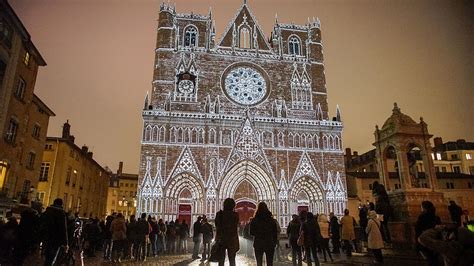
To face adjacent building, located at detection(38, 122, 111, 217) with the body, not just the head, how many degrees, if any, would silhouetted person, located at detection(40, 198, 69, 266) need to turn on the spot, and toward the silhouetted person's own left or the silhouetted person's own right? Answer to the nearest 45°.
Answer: approximately 45° to the silhouetted person's own left

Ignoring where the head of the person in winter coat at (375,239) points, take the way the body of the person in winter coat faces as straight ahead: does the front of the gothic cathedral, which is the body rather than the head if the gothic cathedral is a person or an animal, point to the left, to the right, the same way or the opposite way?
the opposite way

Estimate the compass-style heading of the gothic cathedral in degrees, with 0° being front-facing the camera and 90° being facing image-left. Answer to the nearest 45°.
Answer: approximately 0°

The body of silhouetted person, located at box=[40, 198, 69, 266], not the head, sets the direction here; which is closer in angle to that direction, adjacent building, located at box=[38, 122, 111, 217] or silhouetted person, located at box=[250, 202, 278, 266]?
the adjacent building

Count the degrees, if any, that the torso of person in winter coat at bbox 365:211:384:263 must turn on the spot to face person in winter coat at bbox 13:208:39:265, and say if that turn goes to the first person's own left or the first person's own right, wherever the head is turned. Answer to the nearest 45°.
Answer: approximately 90° to the first person's own left

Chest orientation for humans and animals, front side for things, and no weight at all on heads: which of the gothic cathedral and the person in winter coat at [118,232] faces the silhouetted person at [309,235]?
the gothic cathedral

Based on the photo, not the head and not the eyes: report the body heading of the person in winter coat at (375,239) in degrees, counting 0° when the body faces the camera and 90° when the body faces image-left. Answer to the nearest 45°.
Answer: approximately 135°

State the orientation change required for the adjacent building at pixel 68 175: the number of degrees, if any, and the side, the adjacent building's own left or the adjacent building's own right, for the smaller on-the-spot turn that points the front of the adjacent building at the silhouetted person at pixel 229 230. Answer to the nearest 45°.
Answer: approximately 45° to the adjacent building's own right

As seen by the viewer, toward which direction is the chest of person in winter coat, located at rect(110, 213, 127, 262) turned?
away from the camera

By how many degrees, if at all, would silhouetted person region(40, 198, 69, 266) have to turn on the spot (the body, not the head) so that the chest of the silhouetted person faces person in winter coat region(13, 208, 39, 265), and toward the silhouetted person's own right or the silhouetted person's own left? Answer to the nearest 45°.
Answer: approximately 90° to the silhouetted person's own left

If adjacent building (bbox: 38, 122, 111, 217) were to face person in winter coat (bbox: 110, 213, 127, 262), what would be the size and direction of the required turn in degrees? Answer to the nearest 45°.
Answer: approximately 45° to its right

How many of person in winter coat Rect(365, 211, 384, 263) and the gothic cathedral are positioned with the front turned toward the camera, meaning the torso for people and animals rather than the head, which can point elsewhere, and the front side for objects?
1

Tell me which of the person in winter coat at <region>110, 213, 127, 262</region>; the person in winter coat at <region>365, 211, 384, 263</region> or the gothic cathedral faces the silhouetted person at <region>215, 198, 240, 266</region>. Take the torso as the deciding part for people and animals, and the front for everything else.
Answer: the gothic cathedral
